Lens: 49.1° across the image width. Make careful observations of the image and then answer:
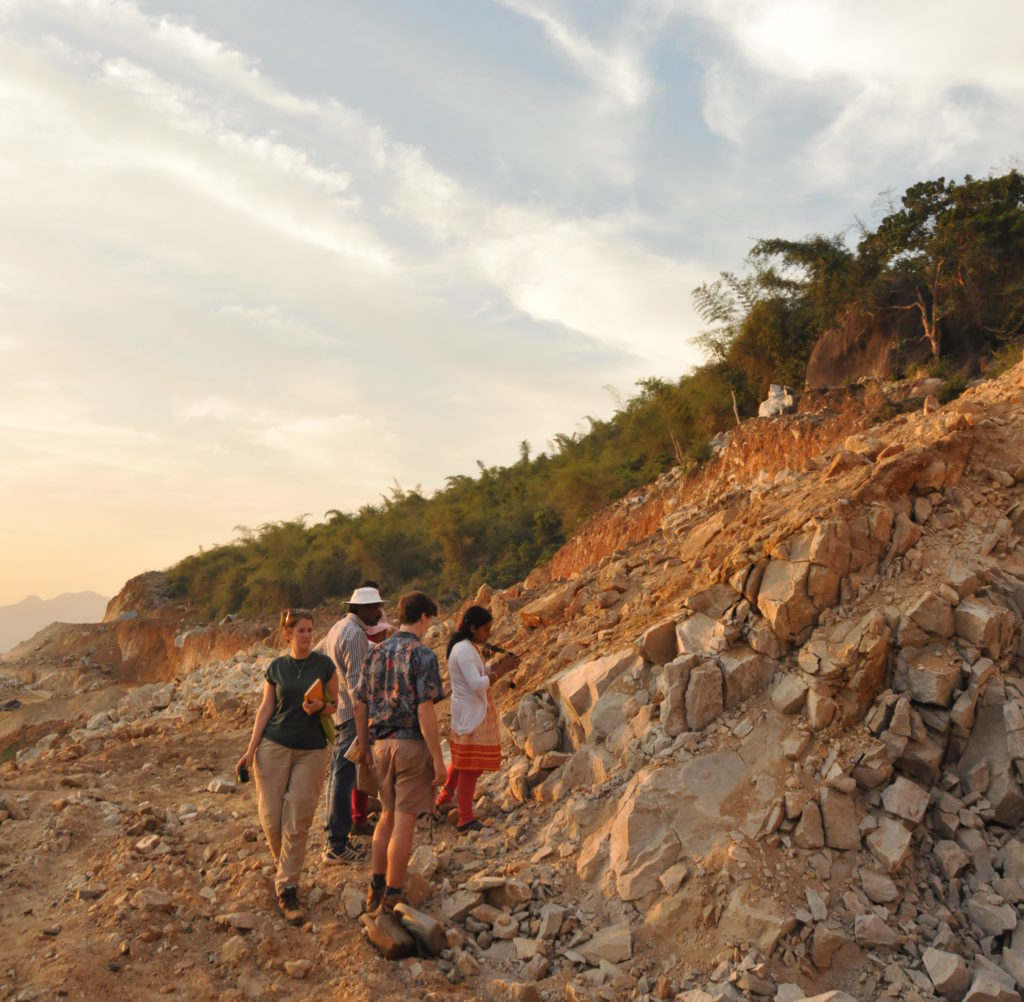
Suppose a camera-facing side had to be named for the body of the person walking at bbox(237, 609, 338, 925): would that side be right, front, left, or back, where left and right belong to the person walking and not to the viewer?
front

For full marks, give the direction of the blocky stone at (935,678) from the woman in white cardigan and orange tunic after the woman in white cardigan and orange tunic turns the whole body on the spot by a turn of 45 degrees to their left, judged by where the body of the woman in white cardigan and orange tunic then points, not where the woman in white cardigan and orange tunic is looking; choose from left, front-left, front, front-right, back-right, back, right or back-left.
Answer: front-right

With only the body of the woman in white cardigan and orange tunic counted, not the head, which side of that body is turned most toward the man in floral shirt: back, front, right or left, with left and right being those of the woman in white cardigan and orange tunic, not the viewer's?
right

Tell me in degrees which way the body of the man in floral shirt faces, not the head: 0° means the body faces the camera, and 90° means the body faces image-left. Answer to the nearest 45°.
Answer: approximately 225°

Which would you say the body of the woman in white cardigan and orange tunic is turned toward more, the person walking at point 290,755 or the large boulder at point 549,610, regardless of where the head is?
the large boulder

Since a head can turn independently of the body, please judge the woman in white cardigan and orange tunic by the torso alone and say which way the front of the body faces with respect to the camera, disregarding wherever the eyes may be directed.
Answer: to the viewer's right

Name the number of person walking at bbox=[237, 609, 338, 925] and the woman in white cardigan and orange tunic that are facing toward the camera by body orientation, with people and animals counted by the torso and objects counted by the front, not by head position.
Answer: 1

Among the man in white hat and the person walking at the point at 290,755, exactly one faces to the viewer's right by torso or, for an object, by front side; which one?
the man in white hat

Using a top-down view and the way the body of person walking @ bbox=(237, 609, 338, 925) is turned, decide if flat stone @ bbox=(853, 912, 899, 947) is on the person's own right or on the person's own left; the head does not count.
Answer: on the person's own left

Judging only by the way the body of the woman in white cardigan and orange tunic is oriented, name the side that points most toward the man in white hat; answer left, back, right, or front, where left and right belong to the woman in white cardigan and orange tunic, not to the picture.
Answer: back

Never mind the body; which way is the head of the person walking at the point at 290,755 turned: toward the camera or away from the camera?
toward the camera

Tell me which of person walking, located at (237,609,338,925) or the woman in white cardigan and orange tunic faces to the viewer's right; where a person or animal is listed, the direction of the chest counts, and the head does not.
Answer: the woman in white cardigan and orange tunic
